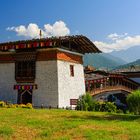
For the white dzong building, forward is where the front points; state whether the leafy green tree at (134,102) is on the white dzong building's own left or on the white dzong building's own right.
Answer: on the white dzong building's own left

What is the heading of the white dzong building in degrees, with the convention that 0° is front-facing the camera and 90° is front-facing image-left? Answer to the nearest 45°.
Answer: approximately 45°

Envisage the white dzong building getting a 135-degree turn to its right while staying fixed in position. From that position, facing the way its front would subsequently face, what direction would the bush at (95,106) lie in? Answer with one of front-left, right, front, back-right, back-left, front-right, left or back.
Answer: right
